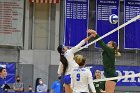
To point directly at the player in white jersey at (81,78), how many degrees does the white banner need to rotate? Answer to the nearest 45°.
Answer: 0° — it already faces them

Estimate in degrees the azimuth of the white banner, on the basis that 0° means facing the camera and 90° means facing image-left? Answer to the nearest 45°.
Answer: approximately 0°
